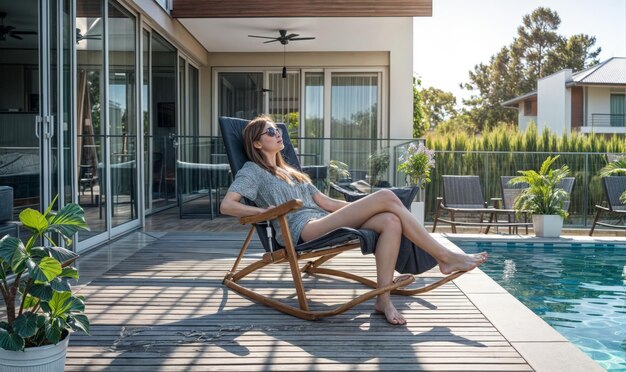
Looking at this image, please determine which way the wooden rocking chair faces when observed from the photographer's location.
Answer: facing the viewer and to the right of the viewer

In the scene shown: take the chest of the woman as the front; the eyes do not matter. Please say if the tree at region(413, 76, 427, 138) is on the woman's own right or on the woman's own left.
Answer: on the woman's own left

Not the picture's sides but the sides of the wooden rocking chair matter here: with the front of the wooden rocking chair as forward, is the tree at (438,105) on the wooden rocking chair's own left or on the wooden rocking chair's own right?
on the wooden rocking chair's own left

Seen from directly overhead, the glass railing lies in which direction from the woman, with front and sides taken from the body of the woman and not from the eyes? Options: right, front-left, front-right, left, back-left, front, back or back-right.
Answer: back-left

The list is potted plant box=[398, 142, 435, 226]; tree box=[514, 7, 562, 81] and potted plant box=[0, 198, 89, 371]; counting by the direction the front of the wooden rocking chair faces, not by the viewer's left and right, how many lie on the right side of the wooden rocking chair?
1

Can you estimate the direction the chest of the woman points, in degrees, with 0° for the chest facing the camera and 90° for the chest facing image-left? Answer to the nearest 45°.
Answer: approximately 315°

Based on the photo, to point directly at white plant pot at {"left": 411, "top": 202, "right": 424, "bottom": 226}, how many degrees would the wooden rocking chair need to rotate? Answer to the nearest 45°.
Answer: approximately 135° to its left
